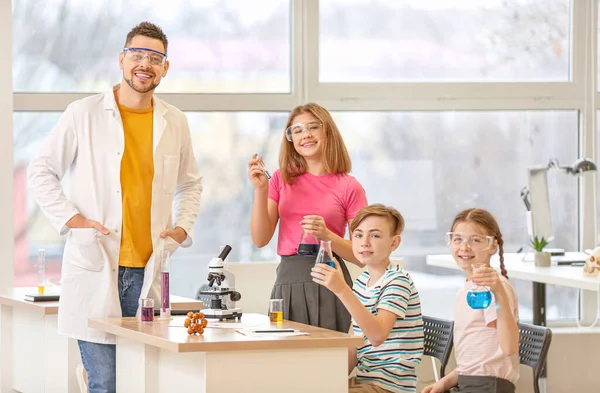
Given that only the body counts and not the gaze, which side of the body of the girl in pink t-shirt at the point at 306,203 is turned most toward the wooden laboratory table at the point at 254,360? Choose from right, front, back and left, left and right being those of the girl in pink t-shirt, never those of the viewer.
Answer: front

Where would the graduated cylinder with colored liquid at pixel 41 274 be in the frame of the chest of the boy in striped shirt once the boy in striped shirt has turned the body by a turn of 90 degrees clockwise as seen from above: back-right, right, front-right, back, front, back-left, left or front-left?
front

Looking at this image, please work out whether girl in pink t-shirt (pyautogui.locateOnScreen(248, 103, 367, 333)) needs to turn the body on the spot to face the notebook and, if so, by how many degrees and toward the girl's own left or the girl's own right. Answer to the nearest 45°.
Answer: approximately 135° to the girl's own right

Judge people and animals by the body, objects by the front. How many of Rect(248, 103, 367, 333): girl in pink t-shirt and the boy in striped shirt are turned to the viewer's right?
0

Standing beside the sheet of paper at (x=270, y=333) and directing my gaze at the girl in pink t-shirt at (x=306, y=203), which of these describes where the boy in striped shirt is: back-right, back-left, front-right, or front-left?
front-right

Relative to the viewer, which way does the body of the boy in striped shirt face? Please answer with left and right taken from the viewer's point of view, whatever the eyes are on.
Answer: facing the viewer and to the left of the viewer

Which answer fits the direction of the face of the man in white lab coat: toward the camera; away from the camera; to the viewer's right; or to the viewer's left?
toward the camera

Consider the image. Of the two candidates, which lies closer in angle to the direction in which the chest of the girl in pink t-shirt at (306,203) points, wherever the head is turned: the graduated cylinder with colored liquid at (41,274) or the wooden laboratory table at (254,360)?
the wooden laboratory table

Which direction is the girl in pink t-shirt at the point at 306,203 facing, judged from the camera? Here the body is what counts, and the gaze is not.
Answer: toward the camera

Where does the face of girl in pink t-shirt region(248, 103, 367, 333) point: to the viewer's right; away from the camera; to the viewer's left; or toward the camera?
toward the camera

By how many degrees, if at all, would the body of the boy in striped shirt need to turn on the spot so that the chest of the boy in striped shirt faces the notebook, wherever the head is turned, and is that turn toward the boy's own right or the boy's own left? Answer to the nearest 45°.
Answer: approximately 90° to the boy's own right

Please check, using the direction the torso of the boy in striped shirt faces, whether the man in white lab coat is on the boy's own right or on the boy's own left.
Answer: on the boy's own right
